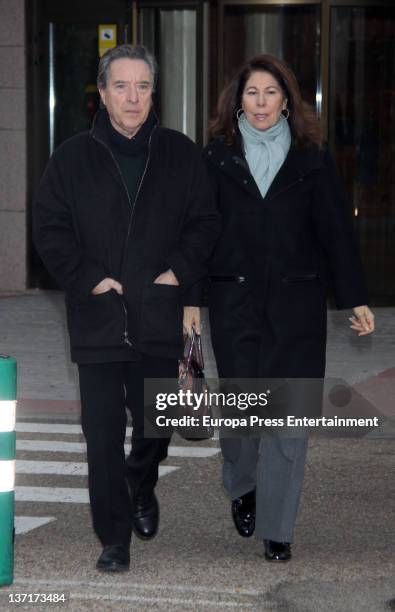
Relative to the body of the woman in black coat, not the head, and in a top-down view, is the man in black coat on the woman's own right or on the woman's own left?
on the woman's own right

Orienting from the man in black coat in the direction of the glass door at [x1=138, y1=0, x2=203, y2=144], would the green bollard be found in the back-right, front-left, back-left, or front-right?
back-left

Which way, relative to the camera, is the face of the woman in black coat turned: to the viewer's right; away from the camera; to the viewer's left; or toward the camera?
toward the camera

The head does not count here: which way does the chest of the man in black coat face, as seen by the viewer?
toward the camera

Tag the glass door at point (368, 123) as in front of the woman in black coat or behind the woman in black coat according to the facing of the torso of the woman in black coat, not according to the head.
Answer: behind

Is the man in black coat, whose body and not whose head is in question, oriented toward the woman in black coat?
no

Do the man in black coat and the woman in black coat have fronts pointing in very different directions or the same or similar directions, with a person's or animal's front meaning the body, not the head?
same or similar directions

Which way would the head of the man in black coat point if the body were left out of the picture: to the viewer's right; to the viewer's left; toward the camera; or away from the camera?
toward the camera

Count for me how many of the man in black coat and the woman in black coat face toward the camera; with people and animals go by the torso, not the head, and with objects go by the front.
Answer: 2

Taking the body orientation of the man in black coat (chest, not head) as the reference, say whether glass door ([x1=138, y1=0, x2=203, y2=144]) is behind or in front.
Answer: behind

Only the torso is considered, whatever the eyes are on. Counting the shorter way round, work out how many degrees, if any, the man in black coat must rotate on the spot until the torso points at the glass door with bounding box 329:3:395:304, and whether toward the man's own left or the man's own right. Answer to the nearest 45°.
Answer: approximately 180°

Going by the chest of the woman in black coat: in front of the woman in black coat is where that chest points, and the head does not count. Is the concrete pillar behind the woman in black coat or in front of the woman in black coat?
behind

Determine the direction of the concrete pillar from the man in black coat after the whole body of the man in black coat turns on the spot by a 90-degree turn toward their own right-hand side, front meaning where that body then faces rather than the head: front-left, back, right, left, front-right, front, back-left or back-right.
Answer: right
